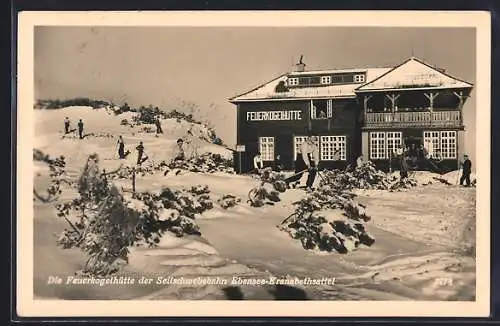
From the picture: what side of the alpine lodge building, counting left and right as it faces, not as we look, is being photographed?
front

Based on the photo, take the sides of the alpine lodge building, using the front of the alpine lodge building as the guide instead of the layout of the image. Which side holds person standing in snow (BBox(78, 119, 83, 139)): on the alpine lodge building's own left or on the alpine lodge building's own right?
on the alpine lodge building's own right

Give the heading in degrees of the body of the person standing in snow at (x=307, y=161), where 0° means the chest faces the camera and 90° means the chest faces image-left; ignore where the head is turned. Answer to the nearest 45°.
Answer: approximately 315°
